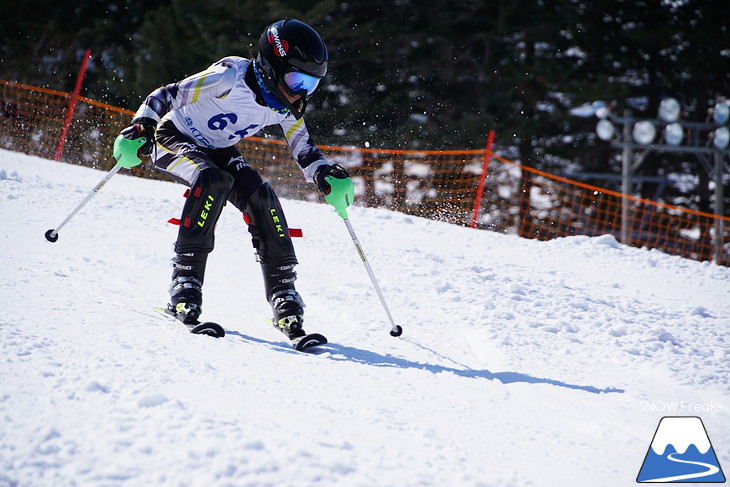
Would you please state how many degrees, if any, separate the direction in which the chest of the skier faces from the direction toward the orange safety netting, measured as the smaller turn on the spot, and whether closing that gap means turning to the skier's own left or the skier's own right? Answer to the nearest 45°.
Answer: approximately 135° to the skier's own left

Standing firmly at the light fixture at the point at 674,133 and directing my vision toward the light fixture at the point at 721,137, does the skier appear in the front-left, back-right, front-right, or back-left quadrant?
back-right
